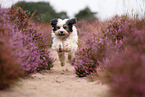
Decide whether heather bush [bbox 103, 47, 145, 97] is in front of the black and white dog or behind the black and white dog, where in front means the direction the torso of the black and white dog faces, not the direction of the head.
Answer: in front

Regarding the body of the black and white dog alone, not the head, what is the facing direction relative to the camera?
toward the camera

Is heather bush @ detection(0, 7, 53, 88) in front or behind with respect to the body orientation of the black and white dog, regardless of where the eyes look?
in front
